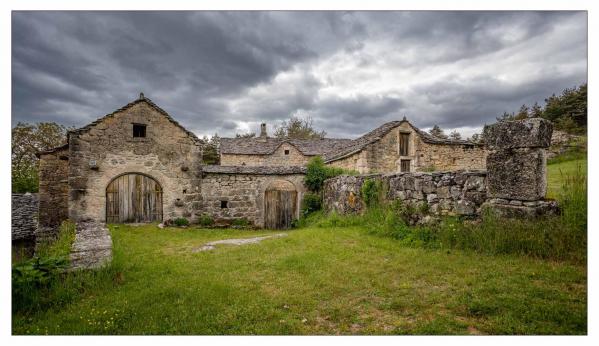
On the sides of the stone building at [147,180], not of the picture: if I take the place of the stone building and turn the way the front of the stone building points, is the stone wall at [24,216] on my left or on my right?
on my right

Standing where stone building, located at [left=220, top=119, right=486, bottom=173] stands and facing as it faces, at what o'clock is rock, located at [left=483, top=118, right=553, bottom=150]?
The rock is roughly at 12 o'clock from the stone building.

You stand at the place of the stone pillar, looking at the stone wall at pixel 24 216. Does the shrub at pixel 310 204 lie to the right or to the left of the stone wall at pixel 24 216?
right

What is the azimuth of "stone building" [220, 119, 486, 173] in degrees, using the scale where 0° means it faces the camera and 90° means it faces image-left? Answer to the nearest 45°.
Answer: approximately 0°

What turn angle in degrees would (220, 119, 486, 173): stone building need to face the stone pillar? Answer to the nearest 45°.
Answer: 0° — it already faces it
